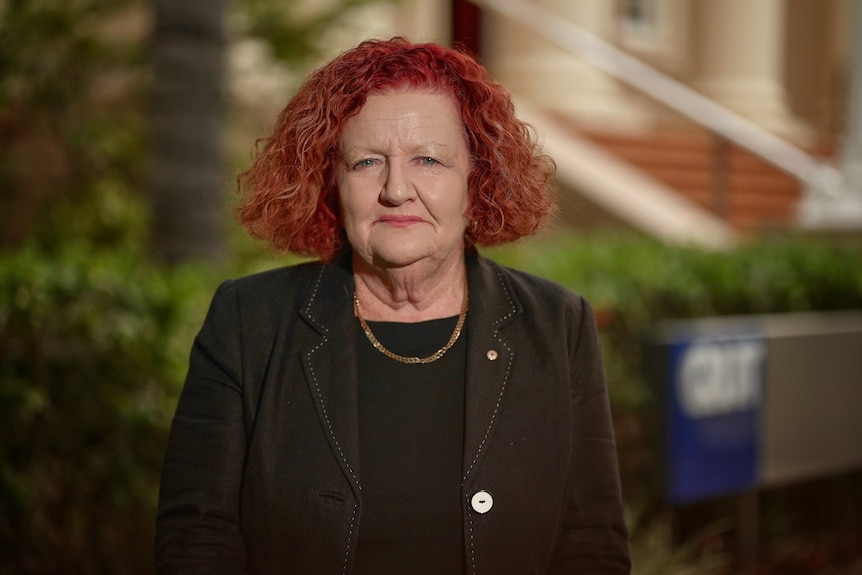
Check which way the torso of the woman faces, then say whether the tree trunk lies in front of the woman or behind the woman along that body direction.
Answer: behind

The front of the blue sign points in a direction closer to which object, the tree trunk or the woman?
the woman

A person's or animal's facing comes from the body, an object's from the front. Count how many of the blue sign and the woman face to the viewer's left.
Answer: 0

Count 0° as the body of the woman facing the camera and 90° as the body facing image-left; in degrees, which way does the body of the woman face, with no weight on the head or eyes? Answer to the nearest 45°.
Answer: approximately 0°

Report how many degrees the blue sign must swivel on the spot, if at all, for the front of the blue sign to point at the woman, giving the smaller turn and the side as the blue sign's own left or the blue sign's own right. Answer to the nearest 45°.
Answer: approximately 45° to the blue sign's own right

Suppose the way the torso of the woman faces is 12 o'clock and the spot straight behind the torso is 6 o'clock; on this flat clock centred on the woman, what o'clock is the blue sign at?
The blue sign is roughly at 7 o'clock from the woman.

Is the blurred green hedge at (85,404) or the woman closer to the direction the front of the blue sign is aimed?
the woman

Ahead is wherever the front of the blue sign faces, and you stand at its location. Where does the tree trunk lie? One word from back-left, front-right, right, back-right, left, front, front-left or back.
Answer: back-right
